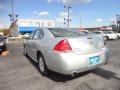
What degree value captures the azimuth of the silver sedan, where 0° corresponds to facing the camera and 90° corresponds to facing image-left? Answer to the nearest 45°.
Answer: approximately 135°
